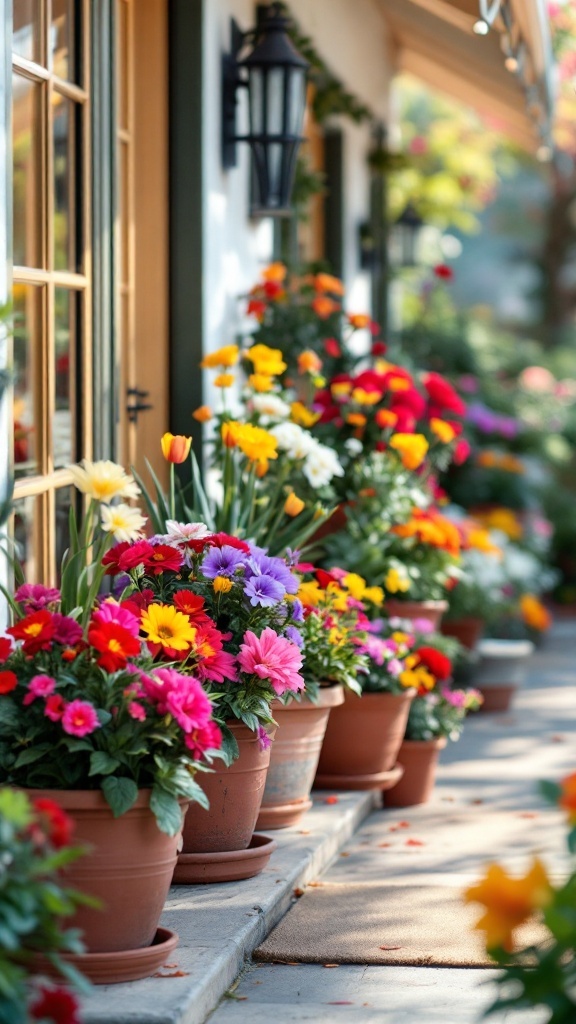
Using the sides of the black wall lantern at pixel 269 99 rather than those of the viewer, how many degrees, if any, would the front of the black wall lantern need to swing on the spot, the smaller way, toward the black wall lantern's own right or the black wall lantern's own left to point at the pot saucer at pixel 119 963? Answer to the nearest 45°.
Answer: approximately 90° to the black wall lantern's own right

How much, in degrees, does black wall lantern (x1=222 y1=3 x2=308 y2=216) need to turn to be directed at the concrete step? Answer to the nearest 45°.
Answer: approximately 90° to its right

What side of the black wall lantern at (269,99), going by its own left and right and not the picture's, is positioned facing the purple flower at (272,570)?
right

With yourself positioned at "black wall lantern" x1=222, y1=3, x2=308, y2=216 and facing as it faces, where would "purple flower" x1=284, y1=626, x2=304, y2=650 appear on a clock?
The purple flower is roughly at 3 o'clock from the black wall lantern.

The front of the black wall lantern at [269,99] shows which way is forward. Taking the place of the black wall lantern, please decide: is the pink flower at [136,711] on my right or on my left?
on my right

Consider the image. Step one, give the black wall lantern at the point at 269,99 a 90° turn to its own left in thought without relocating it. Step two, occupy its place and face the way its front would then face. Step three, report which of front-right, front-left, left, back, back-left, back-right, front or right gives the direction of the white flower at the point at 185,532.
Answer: back

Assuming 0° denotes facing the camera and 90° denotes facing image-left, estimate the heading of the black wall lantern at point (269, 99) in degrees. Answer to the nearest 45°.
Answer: approximately 270°

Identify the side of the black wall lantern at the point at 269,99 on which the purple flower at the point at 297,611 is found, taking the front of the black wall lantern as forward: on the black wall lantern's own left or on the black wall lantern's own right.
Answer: on the black wall lantern's own right

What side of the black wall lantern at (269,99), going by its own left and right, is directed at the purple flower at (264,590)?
right

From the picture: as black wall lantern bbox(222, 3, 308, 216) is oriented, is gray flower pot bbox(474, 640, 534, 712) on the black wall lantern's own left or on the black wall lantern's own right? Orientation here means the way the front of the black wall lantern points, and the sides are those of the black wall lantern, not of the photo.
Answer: on the black wall lantern's own left

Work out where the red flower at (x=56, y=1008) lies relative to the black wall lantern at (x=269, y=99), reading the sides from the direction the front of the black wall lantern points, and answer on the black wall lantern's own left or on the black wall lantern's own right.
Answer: on the black wall lantern's own right
